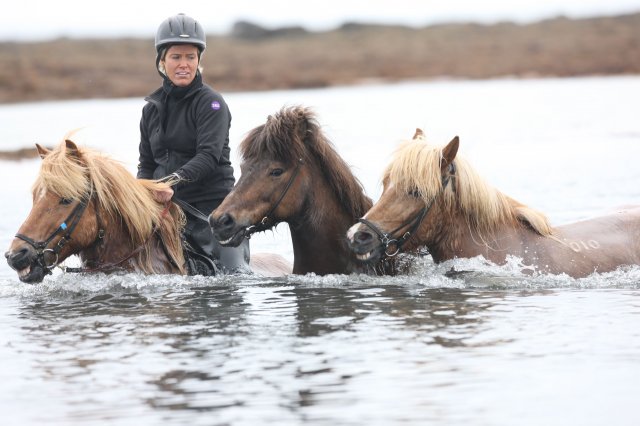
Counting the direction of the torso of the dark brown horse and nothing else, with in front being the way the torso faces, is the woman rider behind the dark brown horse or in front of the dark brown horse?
in front

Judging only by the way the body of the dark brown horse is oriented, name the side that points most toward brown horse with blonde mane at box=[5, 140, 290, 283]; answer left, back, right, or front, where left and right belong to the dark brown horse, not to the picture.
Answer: front

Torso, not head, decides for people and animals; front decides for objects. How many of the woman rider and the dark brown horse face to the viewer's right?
0

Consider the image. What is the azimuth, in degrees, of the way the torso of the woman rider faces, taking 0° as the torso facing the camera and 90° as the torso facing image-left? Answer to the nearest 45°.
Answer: approximately 45°

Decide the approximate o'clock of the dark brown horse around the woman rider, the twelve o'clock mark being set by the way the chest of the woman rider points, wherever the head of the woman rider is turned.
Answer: The dark brown horse is roughly at 9 o'clock from the woman rider.

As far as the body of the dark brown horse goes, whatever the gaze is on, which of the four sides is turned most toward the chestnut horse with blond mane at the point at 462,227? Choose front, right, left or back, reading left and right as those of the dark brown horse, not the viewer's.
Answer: back

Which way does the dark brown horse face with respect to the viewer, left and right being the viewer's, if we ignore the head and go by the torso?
facing to the left of the viewer

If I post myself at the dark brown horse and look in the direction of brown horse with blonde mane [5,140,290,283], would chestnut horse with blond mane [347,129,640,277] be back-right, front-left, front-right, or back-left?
back-left
